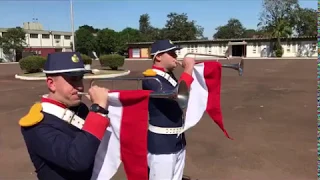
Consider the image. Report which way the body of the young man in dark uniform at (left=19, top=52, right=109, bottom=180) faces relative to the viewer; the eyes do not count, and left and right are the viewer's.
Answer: facing the viewer and to the right of the viewer

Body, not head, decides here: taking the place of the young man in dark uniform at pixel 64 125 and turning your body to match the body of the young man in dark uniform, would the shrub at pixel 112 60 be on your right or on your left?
on your left

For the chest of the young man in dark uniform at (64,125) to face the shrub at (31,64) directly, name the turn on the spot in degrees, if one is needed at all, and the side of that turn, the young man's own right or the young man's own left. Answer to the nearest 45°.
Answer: approximately 135° to the young man's own left
